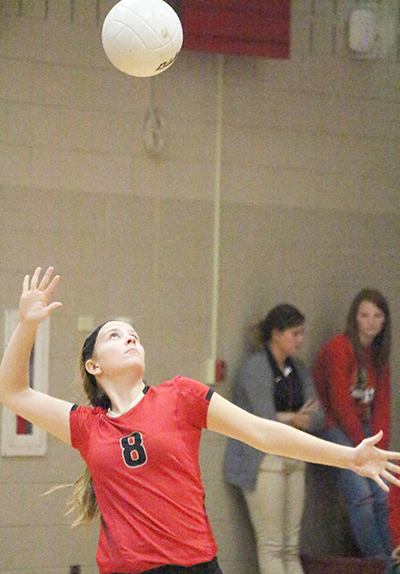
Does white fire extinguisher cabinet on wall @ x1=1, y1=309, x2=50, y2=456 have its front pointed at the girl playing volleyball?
yes

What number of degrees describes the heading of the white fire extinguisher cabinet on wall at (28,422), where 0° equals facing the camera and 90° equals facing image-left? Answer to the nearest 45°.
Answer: approximately 0°

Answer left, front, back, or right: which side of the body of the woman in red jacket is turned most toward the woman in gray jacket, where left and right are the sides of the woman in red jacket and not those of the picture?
right

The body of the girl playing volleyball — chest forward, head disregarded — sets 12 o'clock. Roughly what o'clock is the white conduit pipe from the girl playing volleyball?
The white conduit pipe is roughly at 6 o'clock from the girl playing volleyball.

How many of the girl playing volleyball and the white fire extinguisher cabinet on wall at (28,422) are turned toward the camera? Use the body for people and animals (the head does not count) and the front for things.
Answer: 2

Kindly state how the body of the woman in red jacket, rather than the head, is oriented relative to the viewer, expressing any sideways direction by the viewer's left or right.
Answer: facing the viewer and to the right of the viewer
